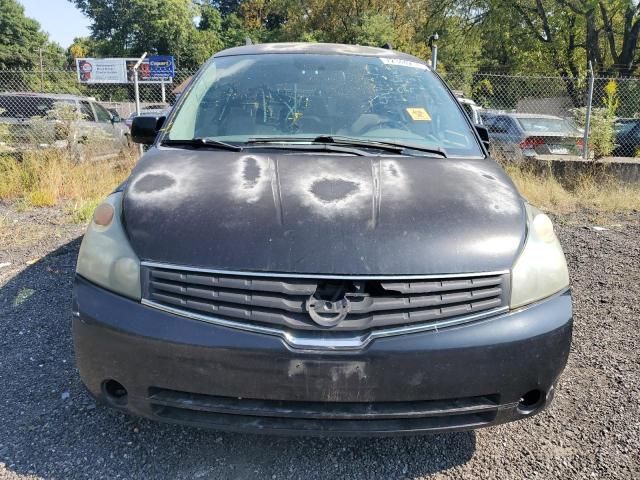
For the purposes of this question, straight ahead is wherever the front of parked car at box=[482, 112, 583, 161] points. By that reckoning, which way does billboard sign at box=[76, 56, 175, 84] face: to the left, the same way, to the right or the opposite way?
the opposite way

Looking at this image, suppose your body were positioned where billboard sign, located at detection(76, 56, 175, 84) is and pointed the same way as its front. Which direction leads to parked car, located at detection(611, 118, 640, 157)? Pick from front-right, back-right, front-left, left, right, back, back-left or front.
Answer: front-left

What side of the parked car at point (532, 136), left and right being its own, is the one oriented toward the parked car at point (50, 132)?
left

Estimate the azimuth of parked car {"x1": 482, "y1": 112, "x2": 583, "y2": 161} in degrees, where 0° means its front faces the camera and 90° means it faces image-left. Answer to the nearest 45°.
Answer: approximately 135°

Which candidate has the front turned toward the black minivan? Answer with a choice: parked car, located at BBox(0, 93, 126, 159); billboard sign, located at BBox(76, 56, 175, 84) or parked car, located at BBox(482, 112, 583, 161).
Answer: the billboard sign

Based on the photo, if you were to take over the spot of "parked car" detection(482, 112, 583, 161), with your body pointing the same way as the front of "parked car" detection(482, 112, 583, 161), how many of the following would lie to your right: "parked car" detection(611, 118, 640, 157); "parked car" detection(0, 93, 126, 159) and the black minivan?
1

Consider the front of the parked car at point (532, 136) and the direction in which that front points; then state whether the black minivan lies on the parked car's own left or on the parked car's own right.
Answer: on the parked car's own left

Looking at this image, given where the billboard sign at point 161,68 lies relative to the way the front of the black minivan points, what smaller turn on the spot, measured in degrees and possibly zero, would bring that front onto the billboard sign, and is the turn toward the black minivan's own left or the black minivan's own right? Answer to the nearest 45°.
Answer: approximately 180°

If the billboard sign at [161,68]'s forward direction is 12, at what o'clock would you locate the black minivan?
The black minivan is roughly at 12 o'clock from the billboard sign.

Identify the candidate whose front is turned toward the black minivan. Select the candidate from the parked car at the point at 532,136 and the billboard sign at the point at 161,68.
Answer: the billboard sign
